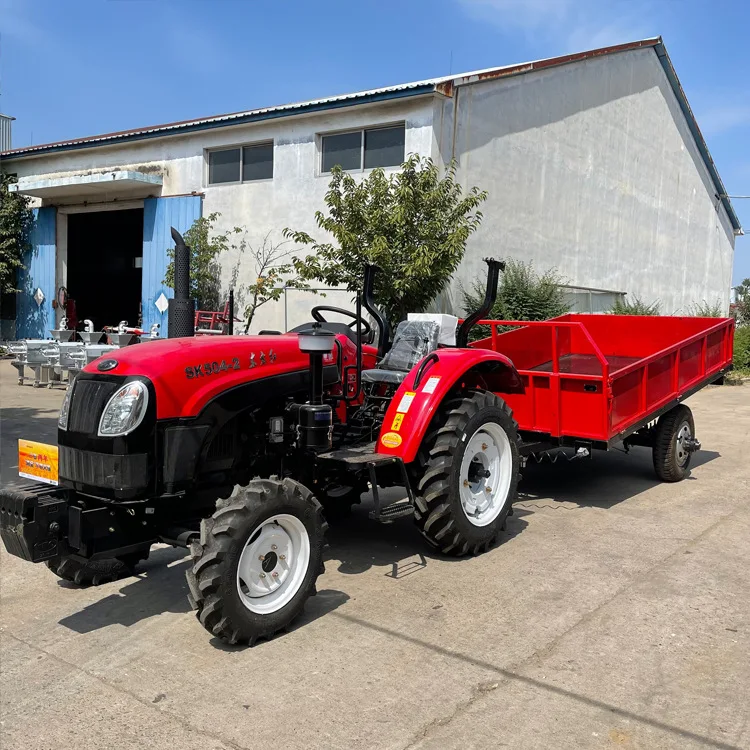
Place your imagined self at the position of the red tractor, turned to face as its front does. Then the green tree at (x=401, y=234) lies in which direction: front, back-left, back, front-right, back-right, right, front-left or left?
back-right

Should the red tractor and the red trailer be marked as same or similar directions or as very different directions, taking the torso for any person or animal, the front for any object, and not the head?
same or similar directions

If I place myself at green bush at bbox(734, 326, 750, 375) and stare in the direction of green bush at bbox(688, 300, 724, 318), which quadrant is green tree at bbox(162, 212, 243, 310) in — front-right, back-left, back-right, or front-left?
back-left

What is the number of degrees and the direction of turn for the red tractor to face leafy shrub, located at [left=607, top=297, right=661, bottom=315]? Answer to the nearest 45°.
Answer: approximately 180°

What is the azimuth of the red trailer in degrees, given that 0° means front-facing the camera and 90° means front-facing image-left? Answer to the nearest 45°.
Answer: approximately 45°

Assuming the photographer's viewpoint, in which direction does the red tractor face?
facing the viewer and to the left of the viewer

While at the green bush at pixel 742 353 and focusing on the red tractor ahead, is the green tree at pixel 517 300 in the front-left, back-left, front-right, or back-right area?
front-right

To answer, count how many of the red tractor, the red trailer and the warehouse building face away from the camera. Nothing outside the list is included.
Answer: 0

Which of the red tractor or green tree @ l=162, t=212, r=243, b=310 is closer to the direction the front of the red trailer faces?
the red tractor

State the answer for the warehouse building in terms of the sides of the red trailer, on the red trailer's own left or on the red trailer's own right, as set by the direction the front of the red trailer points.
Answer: on the red trailer's own right

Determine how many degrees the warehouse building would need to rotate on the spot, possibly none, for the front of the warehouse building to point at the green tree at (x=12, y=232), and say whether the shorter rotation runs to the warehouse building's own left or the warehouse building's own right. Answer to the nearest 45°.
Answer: approximately 45° to the warehouse building's own right

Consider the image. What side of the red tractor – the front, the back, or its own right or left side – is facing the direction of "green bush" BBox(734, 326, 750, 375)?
back
